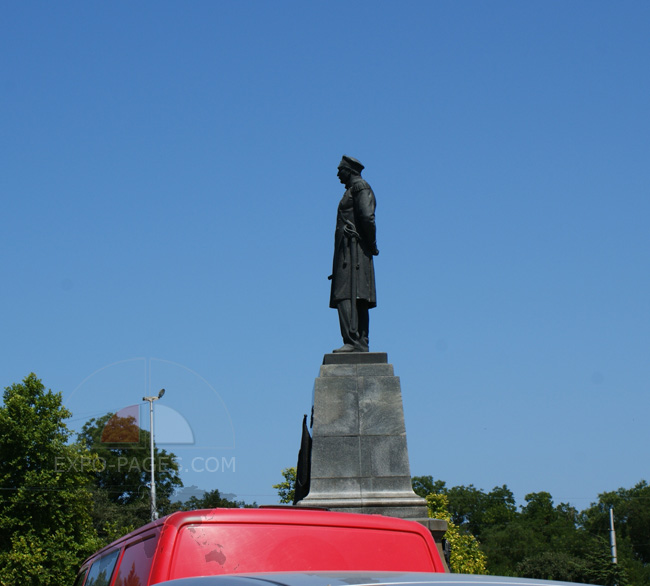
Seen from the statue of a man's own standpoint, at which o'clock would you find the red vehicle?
The red vehicle is roughly at 9 o'clock from the statue of a man.

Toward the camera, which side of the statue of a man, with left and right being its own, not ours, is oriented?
left
